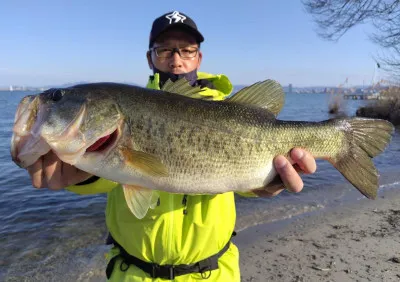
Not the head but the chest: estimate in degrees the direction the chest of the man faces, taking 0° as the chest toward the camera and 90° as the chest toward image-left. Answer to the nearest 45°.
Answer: approximately 0°

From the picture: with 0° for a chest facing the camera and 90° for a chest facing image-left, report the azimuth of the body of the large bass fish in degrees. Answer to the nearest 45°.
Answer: approximately 90°
